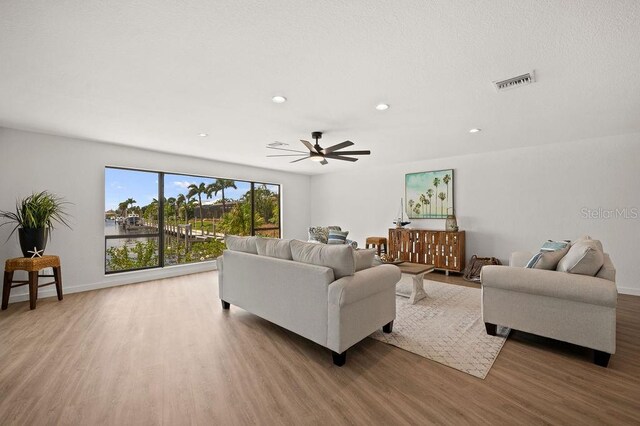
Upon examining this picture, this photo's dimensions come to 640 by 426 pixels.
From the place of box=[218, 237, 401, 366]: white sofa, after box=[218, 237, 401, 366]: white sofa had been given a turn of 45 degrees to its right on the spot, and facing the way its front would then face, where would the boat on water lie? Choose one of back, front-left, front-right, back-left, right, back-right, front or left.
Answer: back-left

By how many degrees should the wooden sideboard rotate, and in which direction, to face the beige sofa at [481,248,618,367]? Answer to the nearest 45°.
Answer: approximately 45° to its left

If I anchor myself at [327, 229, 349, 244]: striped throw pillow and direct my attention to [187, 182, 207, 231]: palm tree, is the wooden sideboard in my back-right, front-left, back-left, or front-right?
back-right

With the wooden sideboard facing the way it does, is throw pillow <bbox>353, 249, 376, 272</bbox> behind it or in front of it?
in front

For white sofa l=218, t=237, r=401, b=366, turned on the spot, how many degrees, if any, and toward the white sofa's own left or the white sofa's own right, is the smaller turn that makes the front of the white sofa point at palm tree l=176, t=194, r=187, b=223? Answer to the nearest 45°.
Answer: approximately 90° to the white sofa's own left

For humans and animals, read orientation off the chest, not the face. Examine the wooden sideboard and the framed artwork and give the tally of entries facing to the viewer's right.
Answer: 0

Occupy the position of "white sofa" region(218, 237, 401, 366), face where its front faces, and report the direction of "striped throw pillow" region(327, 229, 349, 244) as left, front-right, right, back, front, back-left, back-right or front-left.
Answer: front-left

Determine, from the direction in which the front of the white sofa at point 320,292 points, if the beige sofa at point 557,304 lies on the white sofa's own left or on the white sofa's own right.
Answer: on the white sofa's own right

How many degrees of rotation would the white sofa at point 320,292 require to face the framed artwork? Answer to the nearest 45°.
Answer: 0° — it already faces it

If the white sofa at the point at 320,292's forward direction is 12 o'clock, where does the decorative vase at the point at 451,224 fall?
The decorative vase is roughly at 12 o'clock from the white sofa.

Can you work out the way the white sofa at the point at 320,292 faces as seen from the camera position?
facing away from the viewer and to the right of the viewer

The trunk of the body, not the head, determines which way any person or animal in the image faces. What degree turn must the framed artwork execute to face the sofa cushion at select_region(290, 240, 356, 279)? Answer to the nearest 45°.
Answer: approximately 45° to its left
